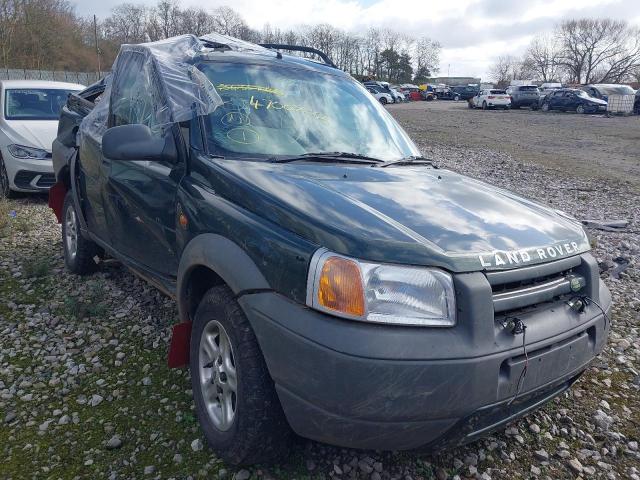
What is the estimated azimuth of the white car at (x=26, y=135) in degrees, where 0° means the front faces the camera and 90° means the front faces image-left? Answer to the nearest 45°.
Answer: approximately 315°

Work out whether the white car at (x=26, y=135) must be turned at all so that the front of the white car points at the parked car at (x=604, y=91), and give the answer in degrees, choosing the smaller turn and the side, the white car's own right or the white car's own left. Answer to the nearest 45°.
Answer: approximately 90° to the white car's own left

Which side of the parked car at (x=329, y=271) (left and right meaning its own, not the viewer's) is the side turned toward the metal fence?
back

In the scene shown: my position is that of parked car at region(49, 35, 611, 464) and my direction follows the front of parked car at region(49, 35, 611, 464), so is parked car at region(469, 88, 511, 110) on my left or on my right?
on my left

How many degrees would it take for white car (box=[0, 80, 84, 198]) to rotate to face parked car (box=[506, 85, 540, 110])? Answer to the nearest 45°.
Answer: approximately 90° to its left

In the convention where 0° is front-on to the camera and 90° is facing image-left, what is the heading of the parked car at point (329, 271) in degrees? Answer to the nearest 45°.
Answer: approximately 315°
